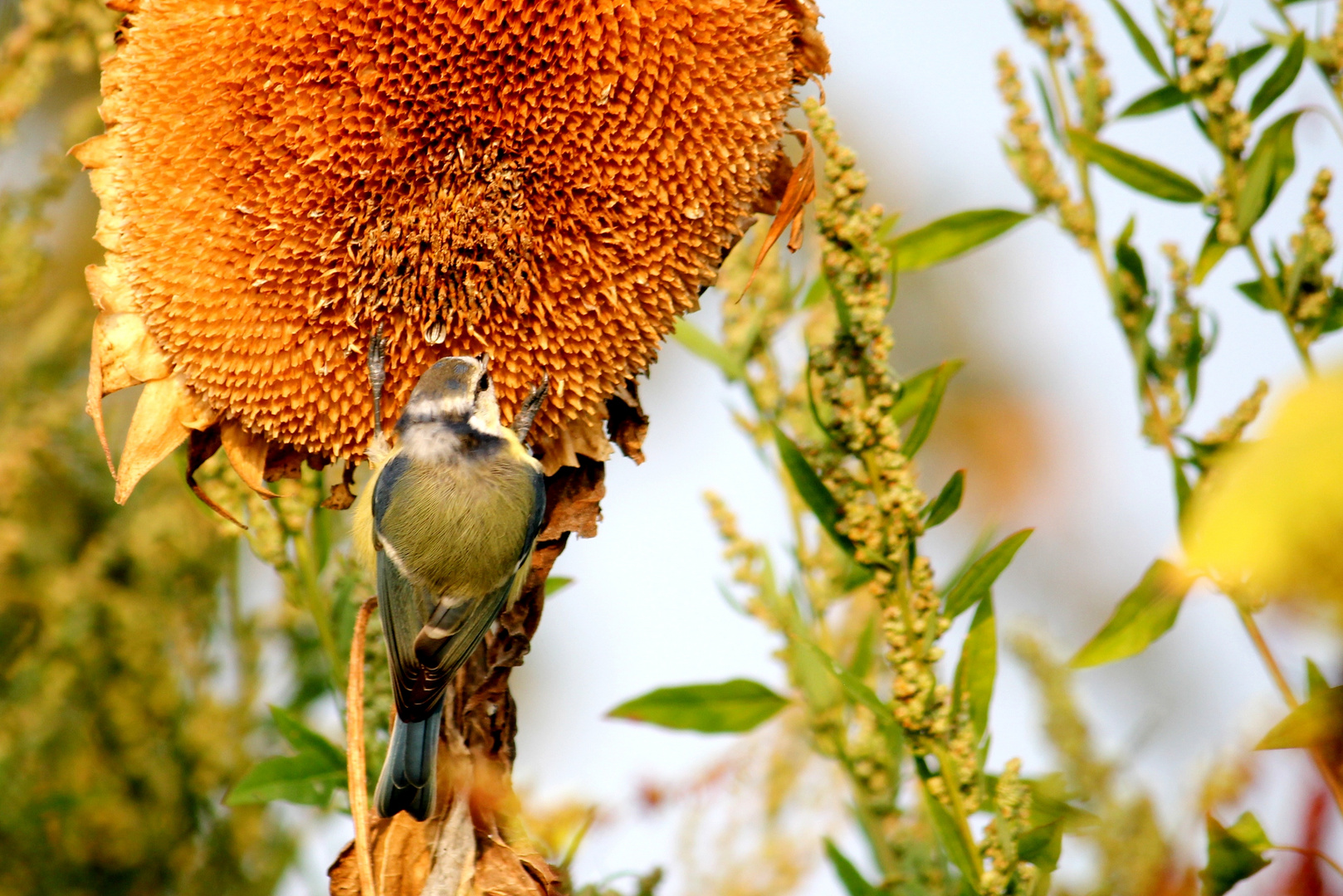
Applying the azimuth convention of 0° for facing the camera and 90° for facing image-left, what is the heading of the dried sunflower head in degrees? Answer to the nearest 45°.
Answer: approximately 0°

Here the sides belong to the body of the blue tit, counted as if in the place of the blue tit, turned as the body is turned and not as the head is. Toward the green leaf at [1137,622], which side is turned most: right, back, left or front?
right

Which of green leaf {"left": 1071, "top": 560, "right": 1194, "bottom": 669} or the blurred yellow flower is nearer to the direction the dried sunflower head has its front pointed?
the blurred yellow flower

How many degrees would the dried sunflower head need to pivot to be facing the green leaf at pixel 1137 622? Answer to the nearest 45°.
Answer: approximately 90° to its left

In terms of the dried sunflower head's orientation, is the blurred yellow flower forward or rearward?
forward

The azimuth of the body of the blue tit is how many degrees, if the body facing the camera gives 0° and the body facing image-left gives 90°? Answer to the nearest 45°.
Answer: approximately 180°
